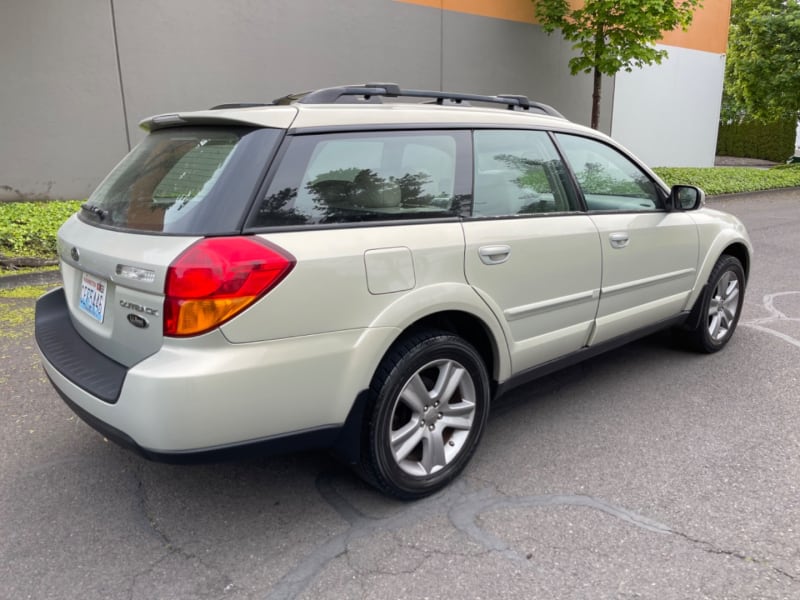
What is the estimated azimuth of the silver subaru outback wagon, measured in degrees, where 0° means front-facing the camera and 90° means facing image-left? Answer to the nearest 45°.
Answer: approximately 225°

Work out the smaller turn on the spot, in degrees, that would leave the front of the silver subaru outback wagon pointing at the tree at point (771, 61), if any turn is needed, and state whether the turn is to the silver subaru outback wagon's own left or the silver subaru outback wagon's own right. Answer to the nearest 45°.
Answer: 0° — it already faces it

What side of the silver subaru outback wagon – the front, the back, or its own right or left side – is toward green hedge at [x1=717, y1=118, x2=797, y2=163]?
front

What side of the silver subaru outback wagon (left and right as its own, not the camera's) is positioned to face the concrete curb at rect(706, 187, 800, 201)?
front

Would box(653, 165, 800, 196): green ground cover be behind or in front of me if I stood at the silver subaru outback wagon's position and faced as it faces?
in front
